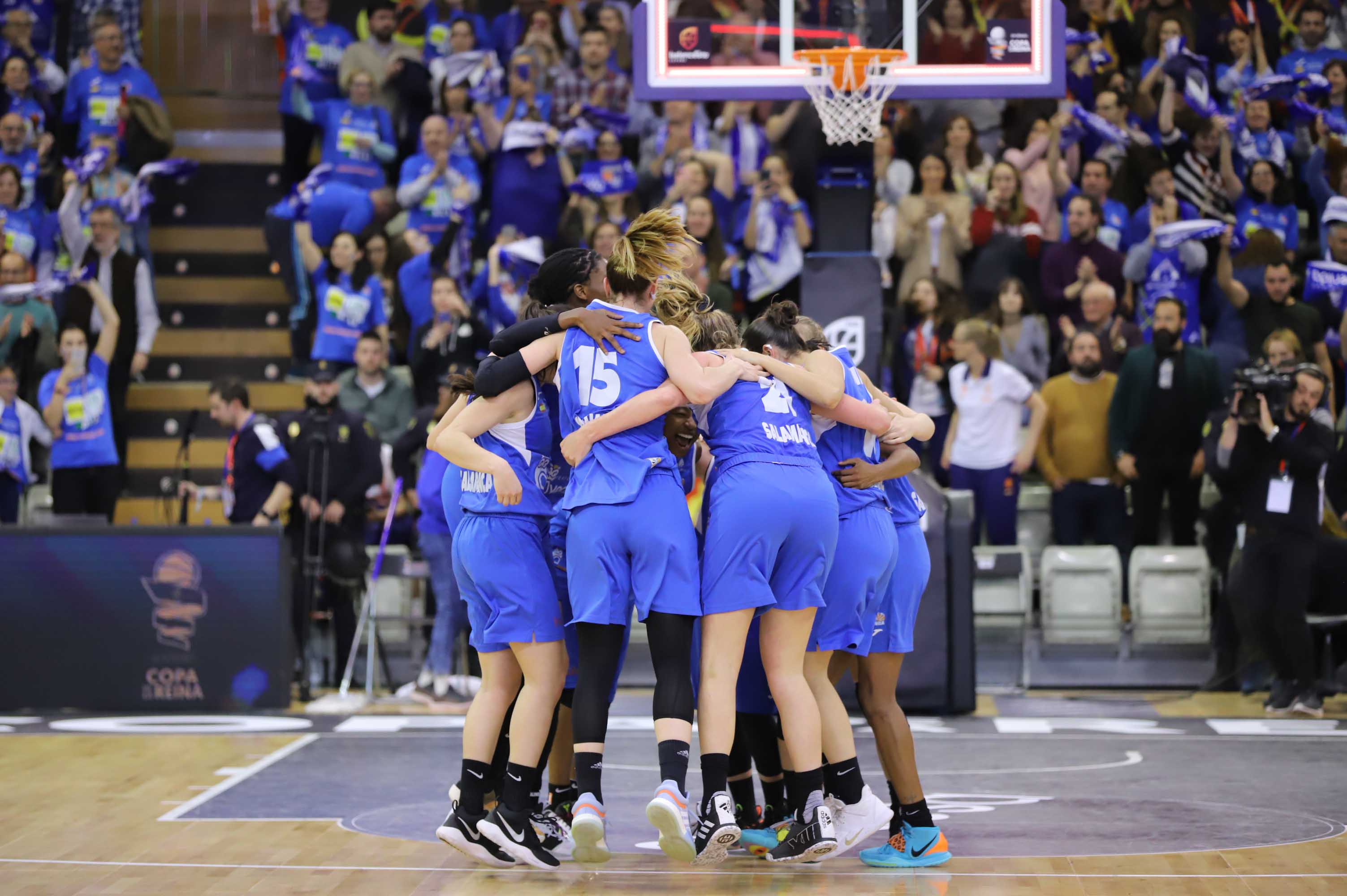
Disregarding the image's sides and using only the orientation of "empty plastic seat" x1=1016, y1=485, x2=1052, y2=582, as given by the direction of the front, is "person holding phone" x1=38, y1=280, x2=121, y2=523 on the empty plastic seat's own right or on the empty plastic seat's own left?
on the empty plastic seat's own right

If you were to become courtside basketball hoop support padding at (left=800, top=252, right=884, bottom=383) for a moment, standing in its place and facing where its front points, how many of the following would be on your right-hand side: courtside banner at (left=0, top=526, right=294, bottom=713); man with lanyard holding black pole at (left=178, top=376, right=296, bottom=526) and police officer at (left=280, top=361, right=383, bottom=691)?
3

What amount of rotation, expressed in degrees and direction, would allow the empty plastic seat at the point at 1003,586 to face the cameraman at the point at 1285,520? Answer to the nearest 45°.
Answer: approximately 45° to its left

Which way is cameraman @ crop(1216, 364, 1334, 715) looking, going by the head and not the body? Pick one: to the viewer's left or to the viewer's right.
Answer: to the viewer's left
